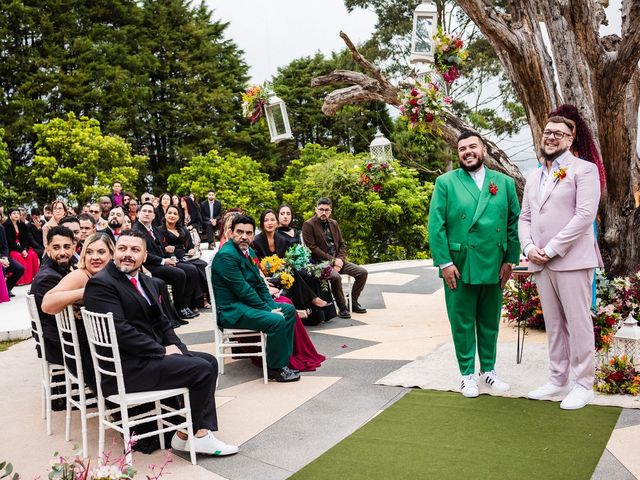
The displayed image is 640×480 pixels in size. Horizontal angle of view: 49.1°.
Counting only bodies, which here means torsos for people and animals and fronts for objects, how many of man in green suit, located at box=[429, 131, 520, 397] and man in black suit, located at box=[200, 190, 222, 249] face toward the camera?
2

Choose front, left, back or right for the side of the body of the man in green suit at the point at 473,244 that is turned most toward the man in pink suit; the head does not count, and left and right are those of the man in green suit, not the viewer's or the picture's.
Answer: left

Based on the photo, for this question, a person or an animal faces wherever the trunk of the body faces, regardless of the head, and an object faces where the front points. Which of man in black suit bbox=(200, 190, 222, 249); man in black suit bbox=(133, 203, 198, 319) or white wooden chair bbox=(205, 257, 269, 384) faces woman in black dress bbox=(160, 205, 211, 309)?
man in black suit bbox=(200, 190, 222, 249)

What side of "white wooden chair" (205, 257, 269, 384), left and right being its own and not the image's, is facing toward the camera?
right

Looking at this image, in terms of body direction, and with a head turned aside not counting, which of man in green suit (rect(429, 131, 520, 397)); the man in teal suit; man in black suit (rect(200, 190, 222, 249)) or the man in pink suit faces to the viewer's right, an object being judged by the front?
the man in teal suit

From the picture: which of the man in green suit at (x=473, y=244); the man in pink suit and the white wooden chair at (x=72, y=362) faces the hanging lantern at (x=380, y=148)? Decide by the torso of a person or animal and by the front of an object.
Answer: the white wooden chair

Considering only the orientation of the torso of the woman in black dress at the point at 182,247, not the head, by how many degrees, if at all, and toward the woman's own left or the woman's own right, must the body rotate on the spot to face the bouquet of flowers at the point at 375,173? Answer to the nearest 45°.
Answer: approximately 90° to the woman's own left

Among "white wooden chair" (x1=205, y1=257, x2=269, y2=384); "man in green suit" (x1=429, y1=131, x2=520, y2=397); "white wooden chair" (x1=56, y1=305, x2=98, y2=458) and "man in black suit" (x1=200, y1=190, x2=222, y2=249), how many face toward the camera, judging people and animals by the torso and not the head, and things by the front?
2

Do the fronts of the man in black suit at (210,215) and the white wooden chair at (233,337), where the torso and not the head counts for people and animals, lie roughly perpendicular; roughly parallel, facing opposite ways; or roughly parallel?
roughly perpendicular

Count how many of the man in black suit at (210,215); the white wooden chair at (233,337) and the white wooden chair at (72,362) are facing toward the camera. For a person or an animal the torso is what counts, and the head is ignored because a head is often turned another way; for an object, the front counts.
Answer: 1

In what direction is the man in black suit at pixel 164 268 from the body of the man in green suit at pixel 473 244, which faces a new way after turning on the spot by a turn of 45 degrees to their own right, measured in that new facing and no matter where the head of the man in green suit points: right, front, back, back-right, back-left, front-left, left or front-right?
right

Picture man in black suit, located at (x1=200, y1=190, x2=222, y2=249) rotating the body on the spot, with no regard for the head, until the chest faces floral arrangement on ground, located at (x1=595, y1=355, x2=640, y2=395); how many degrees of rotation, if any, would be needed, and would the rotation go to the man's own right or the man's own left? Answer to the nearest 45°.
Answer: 0° — they already face it
